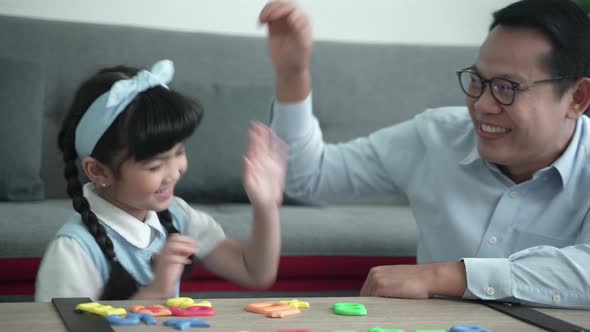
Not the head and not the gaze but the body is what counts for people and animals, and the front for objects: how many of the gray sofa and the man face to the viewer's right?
0

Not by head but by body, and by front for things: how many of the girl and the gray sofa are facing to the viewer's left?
0

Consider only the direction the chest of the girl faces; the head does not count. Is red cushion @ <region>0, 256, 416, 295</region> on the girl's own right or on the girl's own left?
on the girl's own left

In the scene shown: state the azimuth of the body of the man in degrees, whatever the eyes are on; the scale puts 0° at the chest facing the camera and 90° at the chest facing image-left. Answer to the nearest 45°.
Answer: approximately 45°

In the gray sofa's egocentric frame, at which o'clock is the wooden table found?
The wooden table is roughly at 12 o'clock from the gray sofa.

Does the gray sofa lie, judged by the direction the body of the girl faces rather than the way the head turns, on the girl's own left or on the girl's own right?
on the girl's own left

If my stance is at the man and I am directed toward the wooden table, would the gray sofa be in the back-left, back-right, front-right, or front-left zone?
back-right

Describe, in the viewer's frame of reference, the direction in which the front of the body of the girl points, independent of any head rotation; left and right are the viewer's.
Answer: facing the viewer and to the right of the viewer

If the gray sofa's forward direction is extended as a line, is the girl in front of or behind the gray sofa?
in front

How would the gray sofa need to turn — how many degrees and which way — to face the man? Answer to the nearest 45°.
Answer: approximately 45° to its left

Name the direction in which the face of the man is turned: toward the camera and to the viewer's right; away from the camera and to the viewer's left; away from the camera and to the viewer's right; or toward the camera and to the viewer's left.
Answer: toward the camera and to the viewer's left

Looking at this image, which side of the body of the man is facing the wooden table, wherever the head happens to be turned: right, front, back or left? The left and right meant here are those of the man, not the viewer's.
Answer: front

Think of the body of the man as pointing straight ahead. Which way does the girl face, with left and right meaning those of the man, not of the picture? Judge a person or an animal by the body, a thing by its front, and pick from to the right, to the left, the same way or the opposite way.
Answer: to the left

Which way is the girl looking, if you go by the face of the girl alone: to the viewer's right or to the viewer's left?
to the viewer's right

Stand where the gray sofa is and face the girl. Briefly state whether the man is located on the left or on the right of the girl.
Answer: left
